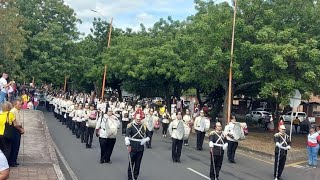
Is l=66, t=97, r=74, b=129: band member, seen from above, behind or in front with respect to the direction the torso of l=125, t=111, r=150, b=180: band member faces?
behind

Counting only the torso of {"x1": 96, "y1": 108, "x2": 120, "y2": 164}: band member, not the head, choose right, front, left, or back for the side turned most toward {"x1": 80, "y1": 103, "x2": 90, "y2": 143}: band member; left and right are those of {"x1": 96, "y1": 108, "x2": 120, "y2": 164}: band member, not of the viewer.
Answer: back

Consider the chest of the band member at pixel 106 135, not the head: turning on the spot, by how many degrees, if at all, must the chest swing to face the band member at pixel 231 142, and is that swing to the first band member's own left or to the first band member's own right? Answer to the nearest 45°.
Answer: approximately 90° to the first band member's own left

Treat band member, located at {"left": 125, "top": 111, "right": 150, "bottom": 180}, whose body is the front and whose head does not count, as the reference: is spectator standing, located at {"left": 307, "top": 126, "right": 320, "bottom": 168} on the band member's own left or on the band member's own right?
on the band member's own left

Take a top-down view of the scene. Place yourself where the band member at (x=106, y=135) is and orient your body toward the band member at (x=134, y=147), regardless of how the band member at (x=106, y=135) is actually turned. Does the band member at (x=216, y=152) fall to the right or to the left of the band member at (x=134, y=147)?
left

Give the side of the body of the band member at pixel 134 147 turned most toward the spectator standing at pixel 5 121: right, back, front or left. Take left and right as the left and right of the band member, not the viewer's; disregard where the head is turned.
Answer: right

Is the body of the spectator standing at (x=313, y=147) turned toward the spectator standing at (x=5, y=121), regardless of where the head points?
yes

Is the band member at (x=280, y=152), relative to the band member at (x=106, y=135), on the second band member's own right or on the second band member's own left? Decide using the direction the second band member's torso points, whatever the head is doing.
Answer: on the second band member's own left

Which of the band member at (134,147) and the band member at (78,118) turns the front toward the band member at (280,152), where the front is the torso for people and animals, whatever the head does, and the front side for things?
the band member at (78,118)

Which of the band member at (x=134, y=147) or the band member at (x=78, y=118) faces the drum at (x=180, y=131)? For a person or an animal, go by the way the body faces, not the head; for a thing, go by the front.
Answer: the band member at (x=78, y=118)

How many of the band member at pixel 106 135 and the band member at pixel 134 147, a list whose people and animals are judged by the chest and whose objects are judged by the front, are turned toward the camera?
2
